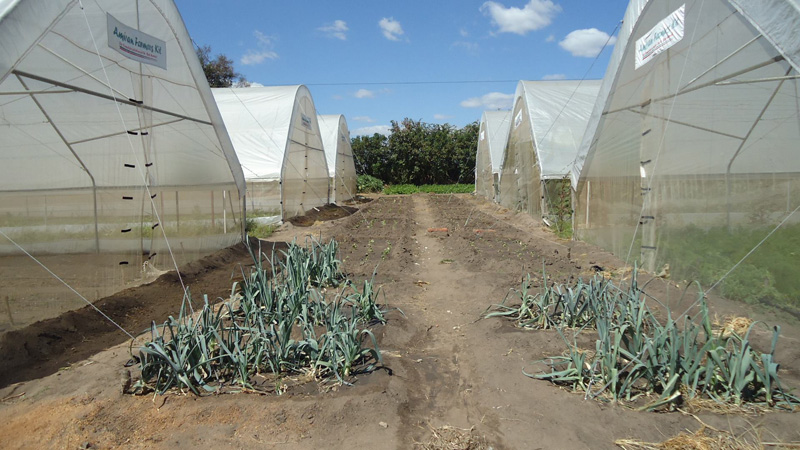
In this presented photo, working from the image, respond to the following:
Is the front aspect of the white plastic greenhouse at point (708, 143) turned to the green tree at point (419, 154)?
no

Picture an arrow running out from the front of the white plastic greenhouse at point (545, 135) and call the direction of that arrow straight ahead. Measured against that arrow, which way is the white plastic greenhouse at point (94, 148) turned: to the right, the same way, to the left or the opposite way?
the opposite way

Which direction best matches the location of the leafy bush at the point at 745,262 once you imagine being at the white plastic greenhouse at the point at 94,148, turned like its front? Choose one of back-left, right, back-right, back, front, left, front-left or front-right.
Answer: front

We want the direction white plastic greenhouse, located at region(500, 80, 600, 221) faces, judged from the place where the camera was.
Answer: facing to the left of the viewer

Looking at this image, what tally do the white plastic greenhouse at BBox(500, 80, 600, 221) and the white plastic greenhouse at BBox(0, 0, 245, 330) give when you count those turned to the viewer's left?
1

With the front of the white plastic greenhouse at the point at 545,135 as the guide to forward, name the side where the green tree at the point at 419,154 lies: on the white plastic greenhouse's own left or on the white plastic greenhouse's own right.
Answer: on the white plastic greenhouse's own right

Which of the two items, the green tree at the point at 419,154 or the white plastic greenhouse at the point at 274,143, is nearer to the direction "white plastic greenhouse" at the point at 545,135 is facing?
the white plastic greenhouse

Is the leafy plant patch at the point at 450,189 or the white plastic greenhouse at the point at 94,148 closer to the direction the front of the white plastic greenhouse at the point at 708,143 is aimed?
the white plastic greenhouse

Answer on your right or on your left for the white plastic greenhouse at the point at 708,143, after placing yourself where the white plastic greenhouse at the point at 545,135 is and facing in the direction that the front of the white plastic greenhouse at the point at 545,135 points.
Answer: on your left

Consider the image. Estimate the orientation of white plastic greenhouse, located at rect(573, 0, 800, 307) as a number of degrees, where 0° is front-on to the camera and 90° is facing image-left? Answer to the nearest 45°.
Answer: approximately 45°

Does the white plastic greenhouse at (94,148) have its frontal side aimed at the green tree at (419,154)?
no

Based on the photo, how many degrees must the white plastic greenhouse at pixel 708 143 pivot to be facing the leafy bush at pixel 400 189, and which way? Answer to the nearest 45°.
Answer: approximately 90° to its right

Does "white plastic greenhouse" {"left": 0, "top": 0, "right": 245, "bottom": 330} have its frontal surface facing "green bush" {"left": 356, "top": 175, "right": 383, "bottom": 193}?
no

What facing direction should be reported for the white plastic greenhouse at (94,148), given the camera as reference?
facing the viewer and to the right of the viewer
